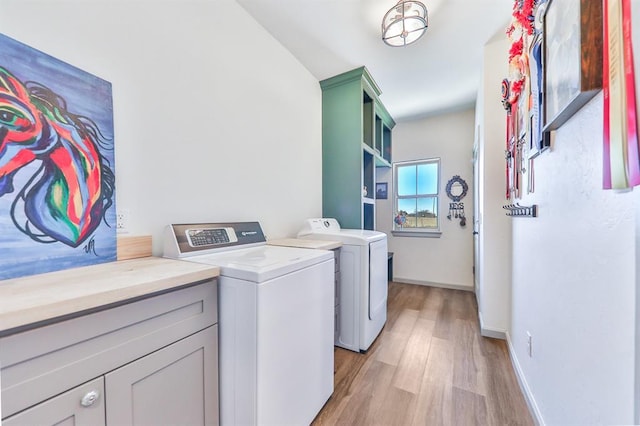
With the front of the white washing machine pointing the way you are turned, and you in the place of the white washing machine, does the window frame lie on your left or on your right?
on your left

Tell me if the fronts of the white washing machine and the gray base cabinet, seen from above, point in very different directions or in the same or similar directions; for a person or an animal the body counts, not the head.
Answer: same or similar directions

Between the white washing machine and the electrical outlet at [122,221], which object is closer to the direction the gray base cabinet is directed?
the white washing machine

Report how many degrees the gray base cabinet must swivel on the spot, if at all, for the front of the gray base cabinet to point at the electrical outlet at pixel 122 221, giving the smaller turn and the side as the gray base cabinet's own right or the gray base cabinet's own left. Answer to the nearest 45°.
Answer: approximately 135° to the gray base cabinet's own left

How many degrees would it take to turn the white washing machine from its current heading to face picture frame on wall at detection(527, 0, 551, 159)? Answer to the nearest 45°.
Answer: approximately 45° to its left

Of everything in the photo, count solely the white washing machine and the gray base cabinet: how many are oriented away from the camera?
0

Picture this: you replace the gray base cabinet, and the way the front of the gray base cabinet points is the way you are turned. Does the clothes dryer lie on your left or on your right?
on your left

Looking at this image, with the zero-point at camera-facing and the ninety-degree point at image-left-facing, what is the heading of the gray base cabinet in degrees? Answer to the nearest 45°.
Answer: approximately 315°

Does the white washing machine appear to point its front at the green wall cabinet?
no

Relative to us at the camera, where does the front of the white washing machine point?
facing the viewer and to the right of the viewer
